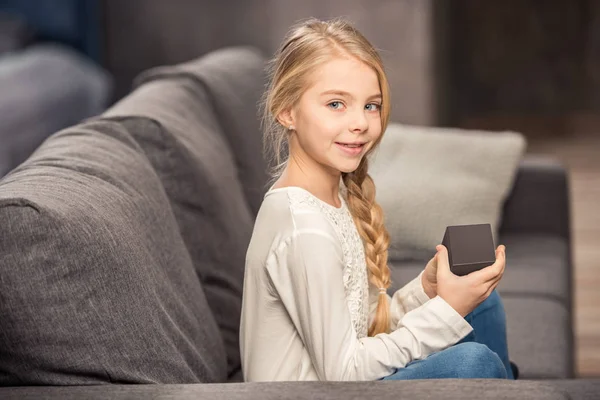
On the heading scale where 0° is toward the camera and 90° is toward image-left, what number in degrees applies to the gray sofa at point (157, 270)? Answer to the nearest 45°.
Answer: approximately 270°
